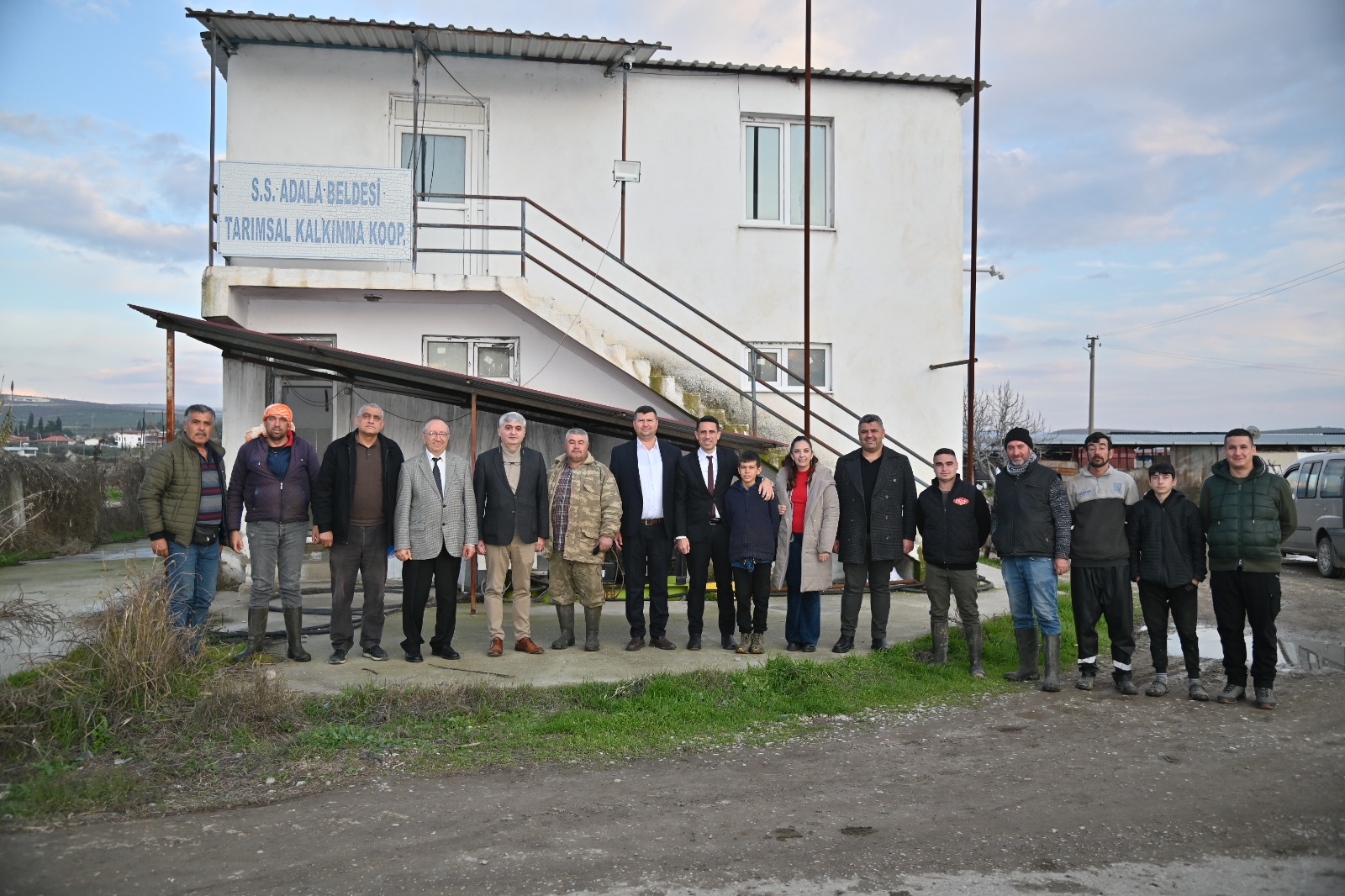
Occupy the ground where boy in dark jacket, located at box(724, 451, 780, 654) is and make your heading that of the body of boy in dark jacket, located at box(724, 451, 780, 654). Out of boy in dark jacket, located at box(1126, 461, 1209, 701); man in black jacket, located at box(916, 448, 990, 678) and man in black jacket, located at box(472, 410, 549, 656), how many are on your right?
1

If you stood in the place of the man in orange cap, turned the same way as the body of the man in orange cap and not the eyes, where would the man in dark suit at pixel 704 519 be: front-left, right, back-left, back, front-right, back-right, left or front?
left

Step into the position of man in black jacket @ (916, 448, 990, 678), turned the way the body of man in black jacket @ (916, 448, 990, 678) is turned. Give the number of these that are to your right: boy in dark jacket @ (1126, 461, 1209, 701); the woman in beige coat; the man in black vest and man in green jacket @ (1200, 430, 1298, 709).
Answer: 1

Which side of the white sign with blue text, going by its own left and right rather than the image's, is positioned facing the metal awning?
front

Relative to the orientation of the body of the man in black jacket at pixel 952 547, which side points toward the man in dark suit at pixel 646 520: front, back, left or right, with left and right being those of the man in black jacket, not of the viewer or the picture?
right

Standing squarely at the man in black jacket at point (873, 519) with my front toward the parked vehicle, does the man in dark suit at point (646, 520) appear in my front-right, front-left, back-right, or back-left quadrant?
back-left

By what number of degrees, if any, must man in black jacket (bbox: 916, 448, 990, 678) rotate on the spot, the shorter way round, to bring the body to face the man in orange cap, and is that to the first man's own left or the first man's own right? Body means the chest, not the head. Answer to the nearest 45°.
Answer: approximately 90° to the first man's own right

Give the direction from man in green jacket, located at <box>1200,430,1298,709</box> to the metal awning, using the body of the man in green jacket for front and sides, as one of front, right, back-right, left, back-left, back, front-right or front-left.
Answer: right

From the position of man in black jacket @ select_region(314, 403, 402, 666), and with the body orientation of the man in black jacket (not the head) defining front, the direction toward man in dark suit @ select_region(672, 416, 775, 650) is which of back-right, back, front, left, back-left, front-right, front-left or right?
left

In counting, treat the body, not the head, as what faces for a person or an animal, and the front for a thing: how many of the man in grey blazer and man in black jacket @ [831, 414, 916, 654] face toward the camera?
2
